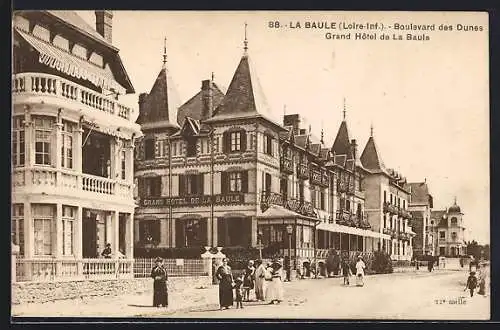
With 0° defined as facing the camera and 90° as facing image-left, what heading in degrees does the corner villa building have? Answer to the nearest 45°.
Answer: approximately 315°

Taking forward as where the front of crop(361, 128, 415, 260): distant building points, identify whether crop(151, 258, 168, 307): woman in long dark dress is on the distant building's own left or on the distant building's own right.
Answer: on the distant building's own right

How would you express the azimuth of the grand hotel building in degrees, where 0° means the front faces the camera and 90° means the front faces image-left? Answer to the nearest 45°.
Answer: approximately 315°

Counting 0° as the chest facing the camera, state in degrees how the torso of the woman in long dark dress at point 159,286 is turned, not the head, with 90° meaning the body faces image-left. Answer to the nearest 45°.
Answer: approximately 0°

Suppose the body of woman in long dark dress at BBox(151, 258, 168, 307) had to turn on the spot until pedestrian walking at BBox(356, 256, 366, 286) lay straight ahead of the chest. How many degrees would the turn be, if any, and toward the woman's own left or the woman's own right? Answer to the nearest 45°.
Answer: approximately 90° to the woman's own left
